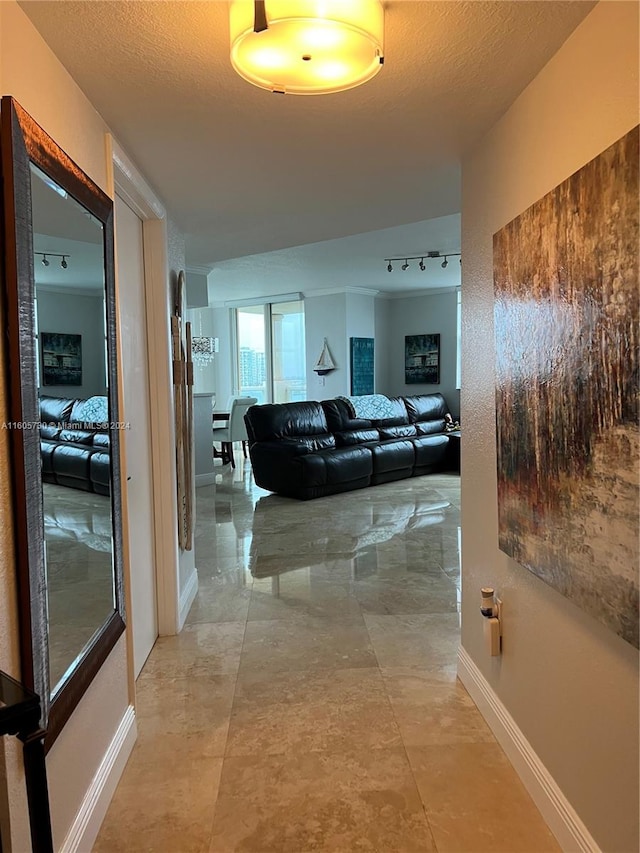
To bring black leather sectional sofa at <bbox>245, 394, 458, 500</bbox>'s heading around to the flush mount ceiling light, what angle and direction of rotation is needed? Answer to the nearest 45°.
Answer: approximately 45° to its right

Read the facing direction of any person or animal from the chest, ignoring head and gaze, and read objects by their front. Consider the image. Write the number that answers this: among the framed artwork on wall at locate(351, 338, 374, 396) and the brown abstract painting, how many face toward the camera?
1

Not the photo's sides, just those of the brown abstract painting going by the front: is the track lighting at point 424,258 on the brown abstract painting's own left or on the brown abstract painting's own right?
on the brown abstract painting's own right

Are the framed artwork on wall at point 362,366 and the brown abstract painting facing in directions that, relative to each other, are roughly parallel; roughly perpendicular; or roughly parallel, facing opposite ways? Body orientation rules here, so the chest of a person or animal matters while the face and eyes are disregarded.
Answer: roughly perpendicular

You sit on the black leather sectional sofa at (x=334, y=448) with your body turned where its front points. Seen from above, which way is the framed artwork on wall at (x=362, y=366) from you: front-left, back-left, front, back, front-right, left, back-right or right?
back-left

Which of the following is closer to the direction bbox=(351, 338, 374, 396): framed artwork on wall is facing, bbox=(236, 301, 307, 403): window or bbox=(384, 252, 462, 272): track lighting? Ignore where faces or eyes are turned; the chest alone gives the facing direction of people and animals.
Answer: the track lighting

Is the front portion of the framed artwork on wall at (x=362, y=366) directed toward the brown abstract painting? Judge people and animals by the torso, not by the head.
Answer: yes

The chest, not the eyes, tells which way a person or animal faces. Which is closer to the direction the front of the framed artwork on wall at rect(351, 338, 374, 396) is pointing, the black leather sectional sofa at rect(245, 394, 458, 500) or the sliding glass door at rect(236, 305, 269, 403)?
the black leather sectional sofa

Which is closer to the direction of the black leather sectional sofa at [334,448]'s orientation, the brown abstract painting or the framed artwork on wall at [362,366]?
the brown abstract painting

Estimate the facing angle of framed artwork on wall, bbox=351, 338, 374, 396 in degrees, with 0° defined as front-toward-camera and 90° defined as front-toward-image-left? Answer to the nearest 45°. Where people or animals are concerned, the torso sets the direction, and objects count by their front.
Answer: approximately 0°

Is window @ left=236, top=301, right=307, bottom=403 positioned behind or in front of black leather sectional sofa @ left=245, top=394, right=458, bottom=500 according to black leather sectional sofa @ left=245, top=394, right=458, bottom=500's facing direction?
behind

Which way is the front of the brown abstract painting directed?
to the viewer's left
